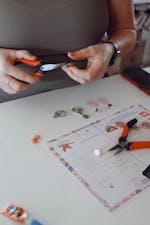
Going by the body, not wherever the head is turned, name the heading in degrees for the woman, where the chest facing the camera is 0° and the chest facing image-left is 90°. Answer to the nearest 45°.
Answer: approximately 0°
